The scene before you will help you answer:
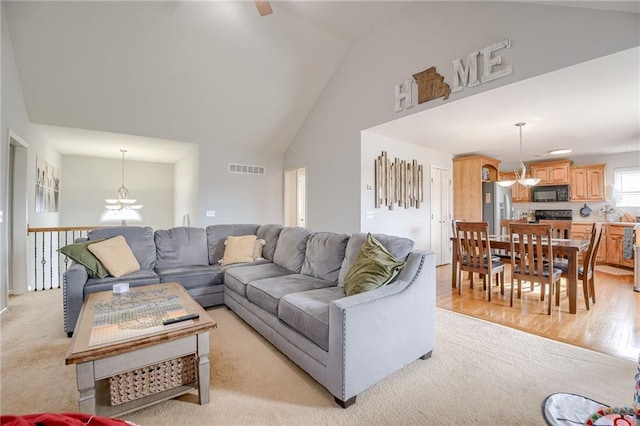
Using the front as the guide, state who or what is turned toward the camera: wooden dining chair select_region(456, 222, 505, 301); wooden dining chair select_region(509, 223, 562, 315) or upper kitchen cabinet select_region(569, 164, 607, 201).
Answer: the upper kitchen cabinet

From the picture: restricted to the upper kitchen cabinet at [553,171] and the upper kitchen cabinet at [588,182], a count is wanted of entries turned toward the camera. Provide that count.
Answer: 2

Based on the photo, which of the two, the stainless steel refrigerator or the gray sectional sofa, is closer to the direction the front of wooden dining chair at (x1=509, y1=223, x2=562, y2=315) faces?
the stainless steel refrigerator

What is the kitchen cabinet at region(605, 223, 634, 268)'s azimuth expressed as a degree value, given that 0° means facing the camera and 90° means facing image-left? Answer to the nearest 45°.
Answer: approximately 45°

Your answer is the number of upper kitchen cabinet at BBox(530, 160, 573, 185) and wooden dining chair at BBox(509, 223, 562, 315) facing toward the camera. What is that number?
1

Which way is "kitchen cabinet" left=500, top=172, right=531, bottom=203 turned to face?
toward the camera

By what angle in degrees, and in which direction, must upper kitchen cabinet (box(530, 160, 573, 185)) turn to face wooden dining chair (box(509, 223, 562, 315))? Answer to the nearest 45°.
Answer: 0° — it already faces it

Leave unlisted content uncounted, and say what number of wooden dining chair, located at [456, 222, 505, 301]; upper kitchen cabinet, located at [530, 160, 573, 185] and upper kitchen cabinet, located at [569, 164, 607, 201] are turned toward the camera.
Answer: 2

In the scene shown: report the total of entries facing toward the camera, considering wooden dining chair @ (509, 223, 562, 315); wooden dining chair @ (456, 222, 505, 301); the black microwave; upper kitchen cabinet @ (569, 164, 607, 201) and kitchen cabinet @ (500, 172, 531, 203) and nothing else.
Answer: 3

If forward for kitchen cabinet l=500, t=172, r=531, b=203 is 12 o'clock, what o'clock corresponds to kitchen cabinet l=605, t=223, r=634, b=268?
kitchen cabinet l=605, t=223, r=634, b=268 is roughly at 10 o'clock from kitchen cabinet l=500, t=172, r=531, b=203.

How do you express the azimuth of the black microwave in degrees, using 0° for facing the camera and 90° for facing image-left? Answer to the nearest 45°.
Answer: approximately 0°

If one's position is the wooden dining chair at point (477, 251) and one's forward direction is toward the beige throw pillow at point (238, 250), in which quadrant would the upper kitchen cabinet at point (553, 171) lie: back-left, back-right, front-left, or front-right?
back-right

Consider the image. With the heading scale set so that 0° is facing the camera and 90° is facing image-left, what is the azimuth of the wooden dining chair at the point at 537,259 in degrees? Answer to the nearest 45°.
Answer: approximately 225°

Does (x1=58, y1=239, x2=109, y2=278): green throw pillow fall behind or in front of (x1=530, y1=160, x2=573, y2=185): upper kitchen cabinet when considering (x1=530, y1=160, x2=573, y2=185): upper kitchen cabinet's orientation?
in front

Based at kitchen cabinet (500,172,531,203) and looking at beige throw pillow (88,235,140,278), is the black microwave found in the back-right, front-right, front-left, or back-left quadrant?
back-left
